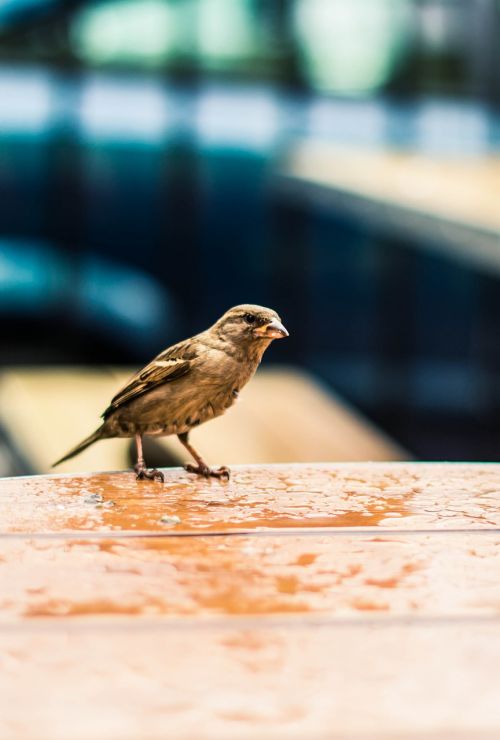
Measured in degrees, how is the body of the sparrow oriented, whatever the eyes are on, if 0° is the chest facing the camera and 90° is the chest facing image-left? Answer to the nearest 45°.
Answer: approximately 270°
